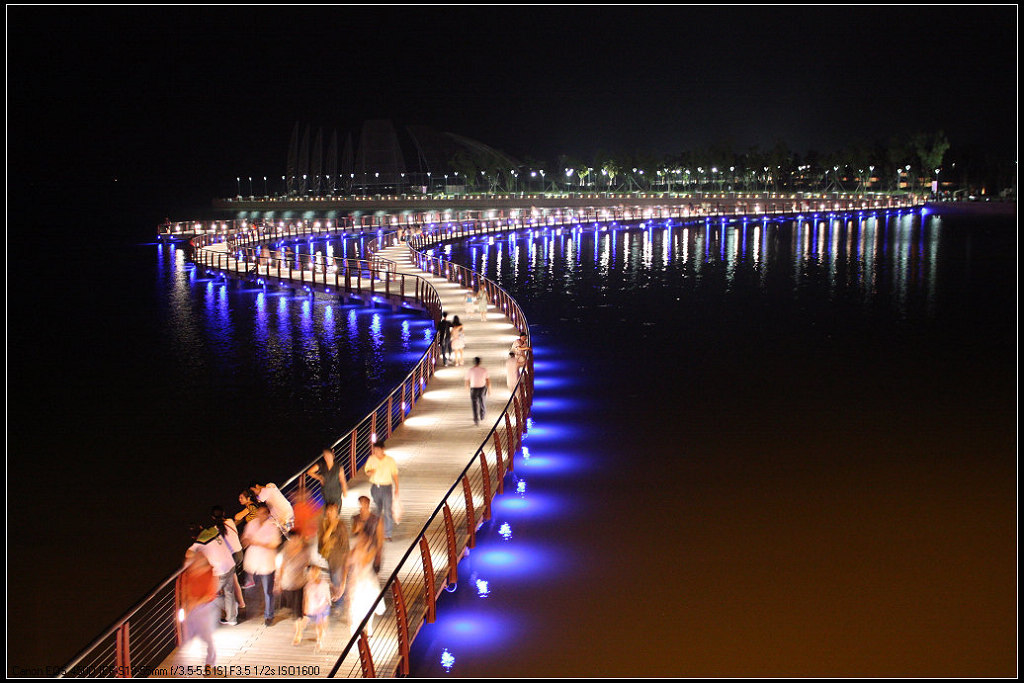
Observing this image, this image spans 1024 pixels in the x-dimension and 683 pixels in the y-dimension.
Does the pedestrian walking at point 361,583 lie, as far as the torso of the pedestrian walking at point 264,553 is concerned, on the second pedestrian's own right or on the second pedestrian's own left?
on the second pedestrian's own left

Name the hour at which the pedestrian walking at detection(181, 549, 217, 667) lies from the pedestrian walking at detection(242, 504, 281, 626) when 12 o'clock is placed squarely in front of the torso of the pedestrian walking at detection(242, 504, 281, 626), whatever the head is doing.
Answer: the pedestrian walking at detection(181, 549, 217, 667) is roughly at 1 o'clock from the pedestrian walking at detection(242, 504, 281, 626).

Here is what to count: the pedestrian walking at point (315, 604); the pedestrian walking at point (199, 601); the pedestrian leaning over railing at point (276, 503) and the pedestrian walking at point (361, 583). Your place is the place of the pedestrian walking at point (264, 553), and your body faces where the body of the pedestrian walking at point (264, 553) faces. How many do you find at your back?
1

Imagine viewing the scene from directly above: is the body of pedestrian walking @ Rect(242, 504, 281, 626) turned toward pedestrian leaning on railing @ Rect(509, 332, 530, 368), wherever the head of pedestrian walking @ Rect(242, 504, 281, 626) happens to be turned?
no

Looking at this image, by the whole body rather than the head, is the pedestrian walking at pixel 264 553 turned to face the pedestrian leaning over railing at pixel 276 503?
no

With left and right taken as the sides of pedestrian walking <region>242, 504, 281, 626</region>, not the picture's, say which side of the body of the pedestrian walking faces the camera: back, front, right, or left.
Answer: front

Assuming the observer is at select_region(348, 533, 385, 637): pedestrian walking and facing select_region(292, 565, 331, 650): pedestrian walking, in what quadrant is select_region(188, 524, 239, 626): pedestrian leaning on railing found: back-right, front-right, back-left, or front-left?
front-right

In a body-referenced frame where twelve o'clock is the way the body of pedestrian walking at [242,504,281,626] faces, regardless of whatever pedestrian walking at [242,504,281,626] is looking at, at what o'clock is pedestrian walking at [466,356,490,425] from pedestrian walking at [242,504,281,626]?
pedestrian walking at [466,356,490,425] is roughly at 7 o'clock from pedestrian walking at [242,504,281,626].

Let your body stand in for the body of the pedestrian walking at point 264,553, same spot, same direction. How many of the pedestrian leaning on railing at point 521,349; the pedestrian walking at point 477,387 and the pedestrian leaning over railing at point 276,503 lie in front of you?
0

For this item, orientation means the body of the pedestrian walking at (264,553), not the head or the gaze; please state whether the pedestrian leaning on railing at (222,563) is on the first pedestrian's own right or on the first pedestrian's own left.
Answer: on the first pedestrian's own right

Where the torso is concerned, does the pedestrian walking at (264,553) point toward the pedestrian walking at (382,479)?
no

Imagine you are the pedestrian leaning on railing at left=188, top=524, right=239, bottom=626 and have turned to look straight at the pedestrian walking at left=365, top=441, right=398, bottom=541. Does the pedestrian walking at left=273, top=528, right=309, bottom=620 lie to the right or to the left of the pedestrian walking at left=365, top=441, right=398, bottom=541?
right

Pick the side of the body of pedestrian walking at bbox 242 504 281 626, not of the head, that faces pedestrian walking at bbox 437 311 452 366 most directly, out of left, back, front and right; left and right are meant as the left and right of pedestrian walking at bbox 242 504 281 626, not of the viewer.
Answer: back

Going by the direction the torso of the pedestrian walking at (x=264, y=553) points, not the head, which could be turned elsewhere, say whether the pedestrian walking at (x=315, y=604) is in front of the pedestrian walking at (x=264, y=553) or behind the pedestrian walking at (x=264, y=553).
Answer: in front
